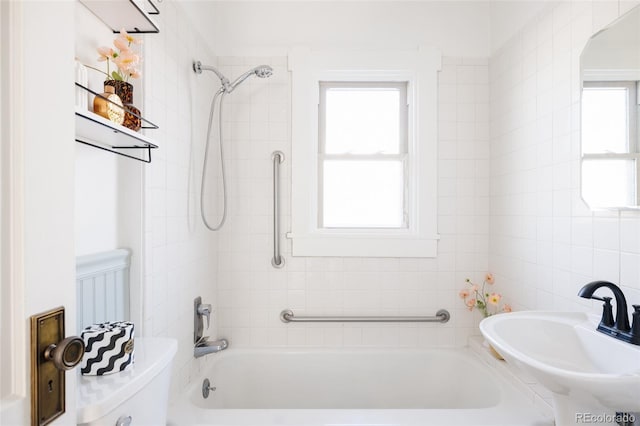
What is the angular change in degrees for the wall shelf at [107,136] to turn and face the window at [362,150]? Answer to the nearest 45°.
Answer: approximately 45° to its left

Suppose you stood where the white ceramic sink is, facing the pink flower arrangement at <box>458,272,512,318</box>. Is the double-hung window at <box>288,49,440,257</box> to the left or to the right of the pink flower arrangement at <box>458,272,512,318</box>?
left

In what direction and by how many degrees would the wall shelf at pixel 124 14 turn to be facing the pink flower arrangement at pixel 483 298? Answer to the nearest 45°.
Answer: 0° — it already faces it

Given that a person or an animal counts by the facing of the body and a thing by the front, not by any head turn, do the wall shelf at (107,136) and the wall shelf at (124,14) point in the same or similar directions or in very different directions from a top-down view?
same or similar directions

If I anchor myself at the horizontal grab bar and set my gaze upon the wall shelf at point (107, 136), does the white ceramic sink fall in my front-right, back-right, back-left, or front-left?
front-left

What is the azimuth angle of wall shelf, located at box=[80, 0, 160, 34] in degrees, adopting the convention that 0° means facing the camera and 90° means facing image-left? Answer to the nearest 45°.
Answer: approximately 270°

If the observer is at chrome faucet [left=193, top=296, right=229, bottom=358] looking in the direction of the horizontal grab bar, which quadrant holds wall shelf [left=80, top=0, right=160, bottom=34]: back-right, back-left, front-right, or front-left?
back-right

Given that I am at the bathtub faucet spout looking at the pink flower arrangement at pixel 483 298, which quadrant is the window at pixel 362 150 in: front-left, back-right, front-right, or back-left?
front-left

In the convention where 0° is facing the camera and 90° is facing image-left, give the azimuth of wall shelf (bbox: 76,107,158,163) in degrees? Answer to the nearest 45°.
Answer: approximately 270°

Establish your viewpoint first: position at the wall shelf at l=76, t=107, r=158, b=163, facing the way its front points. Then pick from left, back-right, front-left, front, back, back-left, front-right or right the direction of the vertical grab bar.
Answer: front-left

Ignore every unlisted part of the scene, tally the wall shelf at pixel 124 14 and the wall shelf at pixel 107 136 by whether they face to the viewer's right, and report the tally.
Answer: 2
